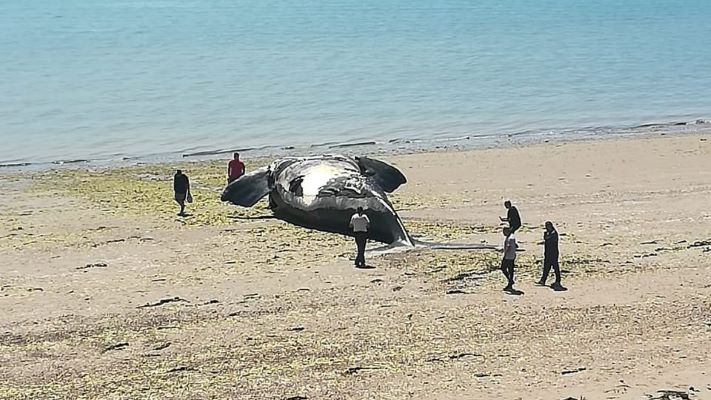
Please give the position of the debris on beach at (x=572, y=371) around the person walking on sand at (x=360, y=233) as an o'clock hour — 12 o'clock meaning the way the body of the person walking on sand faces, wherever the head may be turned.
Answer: The debris on beach is roughly at 5 o'clock from the person walking on sand.

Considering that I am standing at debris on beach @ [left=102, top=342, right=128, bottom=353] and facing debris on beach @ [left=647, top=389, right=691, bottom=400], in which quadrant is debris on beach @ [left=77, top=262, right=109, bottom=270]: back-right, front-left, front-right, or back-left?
back-left

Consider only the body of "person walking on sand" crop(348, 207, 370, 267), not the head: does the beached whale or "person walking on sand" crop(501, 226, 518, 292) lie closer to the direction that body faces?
the beached whale

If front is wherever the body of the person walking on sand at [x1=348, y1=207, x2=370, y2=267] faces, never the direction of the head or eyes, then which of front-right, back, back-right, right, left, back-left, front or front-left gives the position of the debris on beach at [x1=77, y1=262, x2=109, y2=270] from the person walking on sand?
left

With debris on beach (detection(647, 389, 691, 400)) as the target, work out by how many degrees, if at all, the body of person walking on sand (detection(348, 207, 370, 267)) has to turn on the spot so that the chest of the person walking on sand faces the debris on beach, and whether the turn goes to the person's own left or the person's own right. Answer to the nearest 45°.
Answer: approximately 135° to the person's own right

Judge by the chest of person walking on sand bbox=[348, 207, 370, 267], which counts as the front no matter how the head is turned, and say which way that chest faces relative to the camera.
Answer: away from the camera

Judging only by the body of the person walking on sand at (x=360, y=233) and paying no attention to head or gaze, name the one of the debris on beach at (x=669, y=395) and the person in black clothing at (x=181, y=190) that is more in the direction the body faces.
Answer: the person in black clothing

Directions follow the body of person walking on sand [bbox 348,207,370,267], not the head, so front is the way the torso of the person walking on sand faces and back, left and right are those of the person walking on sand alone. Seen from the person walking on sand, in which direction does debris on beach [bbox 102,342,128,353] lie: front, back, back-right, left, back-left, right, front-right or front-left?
back-left

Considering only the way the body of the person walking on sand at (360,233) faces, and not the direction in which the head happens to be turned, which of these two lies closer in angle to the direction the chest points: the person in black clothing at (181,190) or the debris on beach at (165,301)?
the person in black clothing
